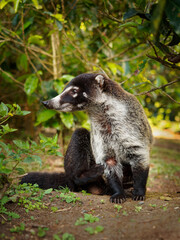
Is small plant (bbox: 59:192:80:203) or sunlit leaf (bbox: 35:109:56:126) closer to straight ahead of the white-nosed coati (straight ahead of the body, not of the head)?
the small plant

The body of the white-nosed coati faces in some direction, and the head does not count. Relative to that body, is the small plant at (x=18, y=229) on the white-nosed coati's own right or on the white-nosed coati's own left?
on the white-nosed coati's own right

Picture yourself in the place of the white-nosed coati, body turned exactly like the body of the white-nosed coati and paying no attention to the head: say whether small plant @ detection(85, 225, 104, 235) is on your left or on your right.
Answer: on your right

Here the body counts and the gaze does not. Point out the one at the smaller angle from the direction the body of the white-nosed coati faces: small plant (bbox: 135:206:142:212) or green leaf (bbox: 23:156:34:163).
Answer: the small plant

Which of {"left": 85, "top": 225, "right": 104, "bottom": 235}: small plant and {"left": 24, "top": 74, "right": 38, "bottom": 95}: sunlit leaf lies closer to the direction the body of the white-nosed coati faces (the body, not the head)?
the small plant

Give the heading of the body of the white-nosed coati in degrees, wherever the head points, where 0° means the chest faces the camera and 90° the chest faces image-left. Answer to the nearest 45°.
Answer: approximately 315°

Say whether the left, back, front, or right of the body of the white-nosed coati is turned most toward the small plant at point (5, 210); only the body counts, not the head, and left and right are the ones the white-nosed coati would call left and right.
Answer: right
